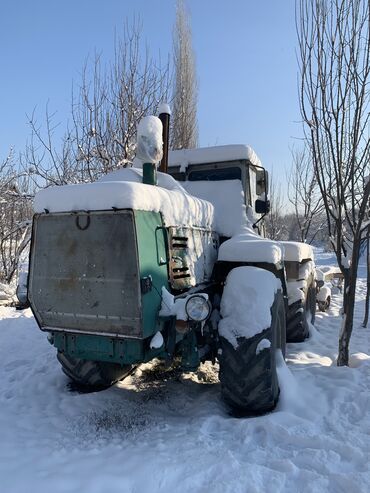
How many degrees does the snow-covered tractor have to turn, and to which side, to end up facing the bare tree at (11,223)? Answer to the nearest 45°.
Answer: approximately 90° to its right

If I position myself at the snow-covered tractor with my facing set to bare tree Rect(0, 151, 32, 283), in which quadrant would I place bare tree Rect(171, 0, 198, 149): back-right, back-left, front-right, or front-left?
front-right

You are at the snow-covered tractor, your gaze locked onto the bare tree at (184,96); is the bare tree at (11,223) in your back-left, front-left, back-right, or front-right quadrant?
front-left

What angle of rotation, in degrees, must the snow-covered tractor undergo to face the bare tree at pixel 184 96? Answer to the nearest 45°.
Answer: approximately 135° to its right

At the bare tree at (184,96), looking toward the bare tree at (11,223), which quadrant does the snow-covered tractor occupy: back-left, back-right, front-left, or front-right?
front-left

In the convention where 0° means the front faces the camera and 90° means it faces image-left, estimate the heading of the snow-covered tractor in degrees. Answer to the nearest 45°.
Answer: approximately 45°

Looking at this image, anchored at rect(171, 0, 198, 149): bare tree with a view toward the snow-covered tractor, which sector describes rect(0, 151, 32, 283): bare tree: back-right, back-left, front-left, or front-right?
front-right
